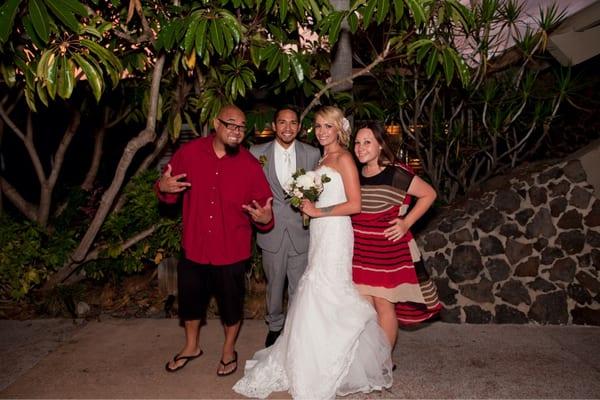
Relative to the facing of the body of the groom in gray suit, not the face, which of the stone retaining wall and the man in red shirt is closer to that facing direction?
the man in red shirt

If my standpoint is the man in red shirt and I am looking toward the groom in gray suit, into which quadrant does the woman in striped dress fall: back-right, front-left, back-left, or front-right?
front-right

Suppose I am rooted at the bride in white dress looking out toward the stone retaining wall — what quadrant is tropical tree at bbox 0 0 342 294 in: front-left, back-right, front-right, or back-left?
back-left

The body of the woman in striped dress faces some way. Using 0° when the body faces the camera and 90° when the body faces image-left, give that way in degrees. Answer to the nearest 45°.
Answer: approximately 45°

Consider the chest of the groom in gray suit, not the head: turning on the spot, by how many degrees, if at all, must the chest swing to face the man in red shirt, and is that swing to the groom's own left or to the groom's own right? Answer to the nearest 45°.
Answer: approximately 45° to the groom's own right

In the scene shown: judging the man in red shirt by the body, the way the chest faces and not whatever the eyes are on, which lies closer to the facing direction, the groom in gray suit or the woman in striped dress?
the woman in striped dress

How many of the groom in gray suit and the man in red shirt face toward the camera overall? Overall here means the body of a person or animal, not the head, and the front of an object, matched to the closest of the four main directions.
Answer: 2

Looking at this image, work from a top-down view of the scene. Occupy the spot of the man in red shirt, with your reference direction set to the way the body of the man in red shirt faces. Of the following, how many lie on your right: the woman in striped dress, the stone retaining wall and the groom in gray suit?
0

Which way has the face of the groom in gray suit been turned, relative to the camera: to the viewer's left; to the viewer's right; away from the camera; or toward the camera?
toward the camera

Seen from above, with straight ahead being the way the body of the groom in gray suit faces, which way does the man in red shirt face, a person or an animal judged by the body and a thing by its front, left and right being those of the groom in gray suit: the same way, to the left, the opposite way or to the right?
the same way

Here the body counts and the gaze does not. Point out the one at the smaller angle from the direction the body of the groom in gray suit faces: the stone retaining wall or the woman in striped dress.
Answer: the woman in striped dress

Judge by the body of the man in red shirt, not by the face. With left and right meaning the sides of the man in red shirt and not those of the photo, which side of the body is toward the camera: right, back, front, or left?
front

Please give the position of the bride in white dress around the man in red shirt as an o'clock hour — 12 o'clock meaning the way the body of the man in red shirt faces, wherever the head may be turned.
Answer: The bride in white dress is roughly at 10 o'clock from the man in red shirt.

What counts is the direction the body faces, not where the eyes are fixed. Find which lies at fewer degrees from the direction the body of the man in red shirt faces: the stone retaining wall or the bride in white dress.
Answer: the bride in white dress
